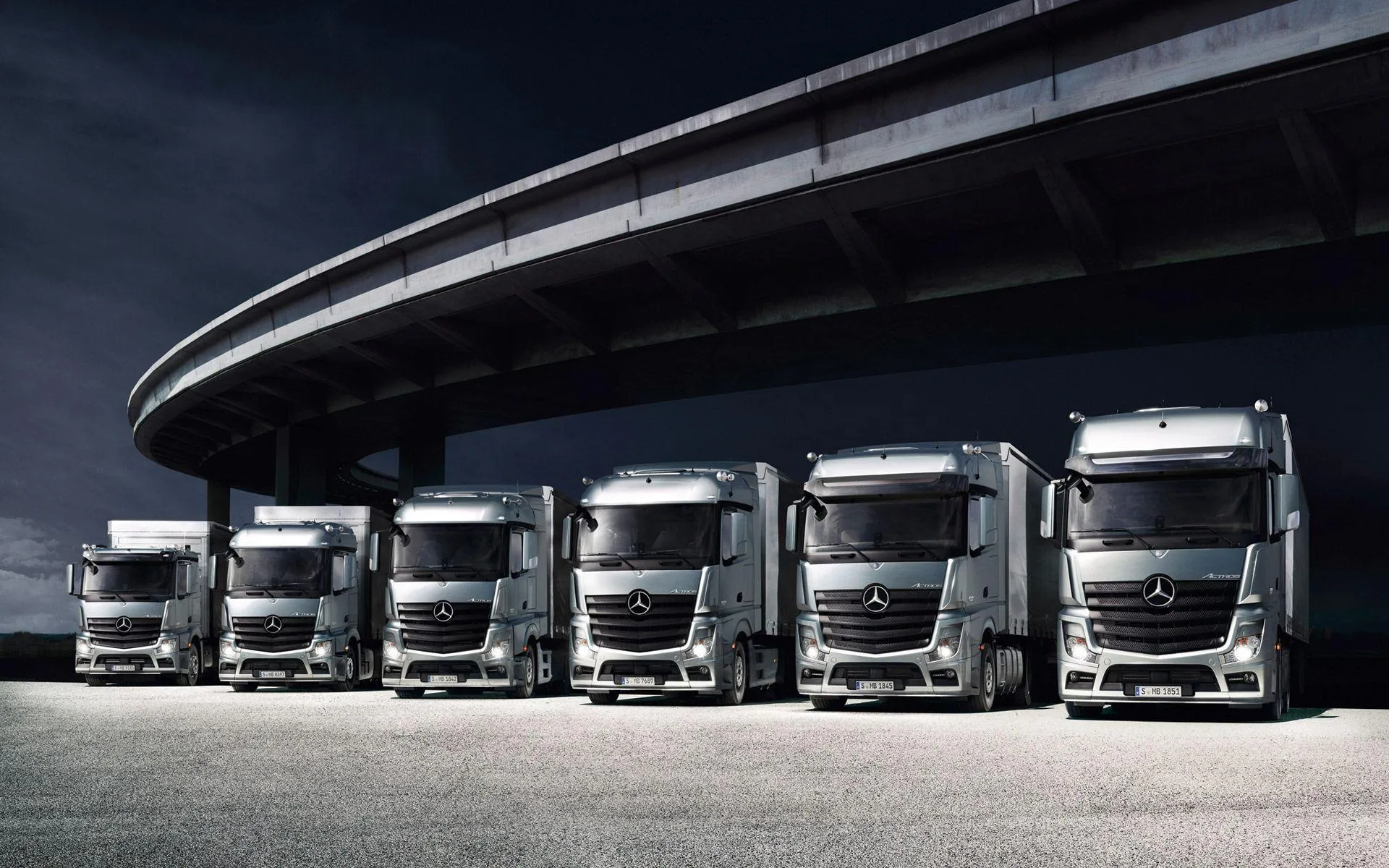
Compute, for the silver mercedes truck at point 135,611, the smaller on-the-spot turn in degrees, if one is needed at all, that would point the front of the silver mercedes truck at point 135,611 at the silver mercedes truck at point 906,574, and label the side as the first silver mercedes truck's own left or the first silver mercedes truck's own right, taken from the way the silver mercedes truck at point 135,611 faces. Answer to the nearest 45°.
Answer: approximately 45° to the first silver mercedes truck's own left

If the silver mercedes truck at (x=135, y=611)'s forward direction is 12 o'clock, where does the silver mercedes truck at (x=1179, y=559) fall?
the silver mercedes truck at (x=1179, y=559) is roughly at 11 o'clock from the silver mercedes truck at (x=135, y=611).

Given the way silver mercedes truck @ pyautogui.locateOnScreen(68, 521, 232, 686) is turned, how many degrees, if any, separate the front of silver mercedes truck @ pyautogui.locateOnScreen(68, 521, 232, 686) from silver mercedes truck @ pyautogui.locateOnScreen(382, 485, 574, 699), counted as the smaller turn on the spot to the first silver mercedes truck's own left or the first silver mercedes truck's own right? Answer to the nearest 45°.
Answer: approximately 45° to the first silver mercedes truck's own left

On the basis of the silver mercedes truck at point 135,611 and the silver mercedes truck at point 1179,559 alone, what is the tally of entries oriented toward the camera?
2

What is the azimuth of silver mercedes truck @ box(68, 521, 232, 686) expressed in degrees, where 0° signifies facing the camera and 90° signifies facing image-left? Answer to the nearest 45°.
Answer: approximately 0°

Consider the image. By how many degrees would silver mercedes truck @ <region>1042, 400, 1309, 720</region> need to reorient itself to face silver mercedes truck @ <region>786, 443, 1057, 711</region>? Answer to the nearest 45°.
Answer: approximately 90° to its right

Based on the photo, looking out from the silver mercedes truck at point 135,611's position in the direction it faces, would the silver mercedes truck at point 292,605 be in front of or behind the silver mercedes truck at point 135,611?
in front

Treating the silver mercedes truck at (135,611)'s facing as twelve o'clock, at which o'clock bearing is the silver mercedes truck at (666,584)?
the silver mercedes truck at (666,584) is roughly at 11 o'clock from the silver mercedes truck at (135,611).
